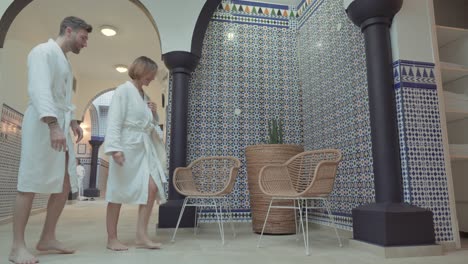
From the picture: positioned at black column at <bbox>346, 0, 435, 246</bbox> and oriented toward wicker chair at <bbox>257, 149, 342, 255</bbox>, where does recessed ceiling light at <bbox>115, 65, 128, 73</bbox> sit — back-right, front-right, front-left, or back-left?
front-right

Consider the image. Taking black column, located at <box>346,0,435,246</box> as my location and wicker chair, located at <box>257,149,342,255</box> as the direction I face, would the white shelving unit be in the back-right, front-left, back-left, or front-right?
back-right

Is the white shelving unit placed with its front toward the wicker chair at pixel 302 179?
no

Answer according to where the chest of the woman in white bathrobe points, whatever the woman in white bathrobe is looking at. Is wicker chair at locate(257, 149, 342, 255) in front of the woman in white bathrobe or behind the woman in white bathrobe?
in front

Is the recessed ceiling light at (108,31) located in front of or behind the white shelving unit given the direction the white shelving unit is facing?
in front

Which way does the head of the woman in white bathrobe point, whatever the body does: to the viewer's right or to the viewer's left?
to the viewer's right

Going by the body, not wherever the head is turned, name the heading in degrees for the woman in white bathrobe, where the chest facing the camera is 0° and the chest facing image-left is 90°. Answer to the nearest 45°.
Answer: approximately 315°

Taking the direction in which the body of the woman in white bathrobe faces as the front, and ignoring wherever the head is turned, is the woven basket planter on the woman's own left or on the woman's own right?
on the woman's own left

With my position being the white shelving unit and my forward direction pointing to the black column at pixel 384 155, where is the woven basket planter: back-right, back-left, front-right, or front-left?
front-right

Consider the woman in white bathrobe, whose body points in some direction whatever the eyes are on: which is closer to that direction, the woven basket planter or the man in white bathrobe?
the woven basket planter

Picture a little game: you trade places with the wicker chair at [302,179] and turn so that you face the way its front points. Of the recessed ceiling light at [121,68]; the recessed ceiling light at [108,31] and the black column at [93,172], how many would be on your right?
3

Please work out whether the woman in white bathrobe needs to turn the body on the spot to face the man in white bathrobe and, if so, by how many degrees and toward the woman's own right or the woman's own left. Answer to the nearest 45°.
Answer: approximately 90° to the woman's own right

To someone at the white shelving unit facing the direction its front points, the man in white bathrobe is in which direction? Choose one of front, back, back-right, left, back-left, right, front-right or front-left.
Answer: front

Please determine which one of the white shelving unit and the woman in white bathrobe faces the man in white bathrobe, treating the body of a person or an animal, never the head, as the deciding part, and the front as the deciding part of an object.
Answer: the white shelving unit

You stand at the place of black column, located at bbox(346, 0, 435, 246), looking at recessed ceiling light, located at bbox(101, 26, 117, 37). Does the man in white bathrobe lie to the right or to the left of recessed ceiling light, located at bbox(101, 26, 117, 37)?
left

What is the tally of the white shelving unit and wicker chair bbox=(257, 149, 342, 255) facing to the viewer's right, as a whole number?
0

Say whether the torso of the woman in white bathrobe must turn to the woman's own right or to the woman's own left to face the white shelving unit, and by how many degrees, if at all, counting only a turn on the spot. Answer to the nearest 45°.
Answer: approximately 45° to the woman's own left

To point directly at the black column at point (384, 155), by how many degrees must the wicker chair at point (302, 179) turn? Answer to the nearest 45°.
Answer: approximately 135° to its left

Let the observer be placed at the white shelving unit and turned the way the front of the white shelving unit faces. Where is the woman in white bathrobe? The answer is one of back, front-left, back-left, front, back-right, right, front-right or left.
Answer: front

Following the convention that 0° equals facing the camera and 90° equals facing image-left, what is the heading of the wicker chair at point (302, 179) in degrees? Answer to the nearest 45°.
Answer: approximately 45°

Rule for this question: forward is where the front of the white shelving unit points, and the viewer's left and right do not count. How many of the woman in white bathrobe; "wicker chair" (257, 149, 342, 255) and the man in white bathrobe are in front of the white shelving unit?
3

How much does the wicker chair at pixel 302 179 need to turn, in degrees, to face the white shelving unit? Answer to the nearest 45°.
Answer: approximately 135° to its left

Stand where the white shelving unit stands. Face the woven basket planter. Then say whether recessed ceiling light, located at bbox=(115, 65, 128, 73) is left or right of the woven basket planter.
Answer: right
